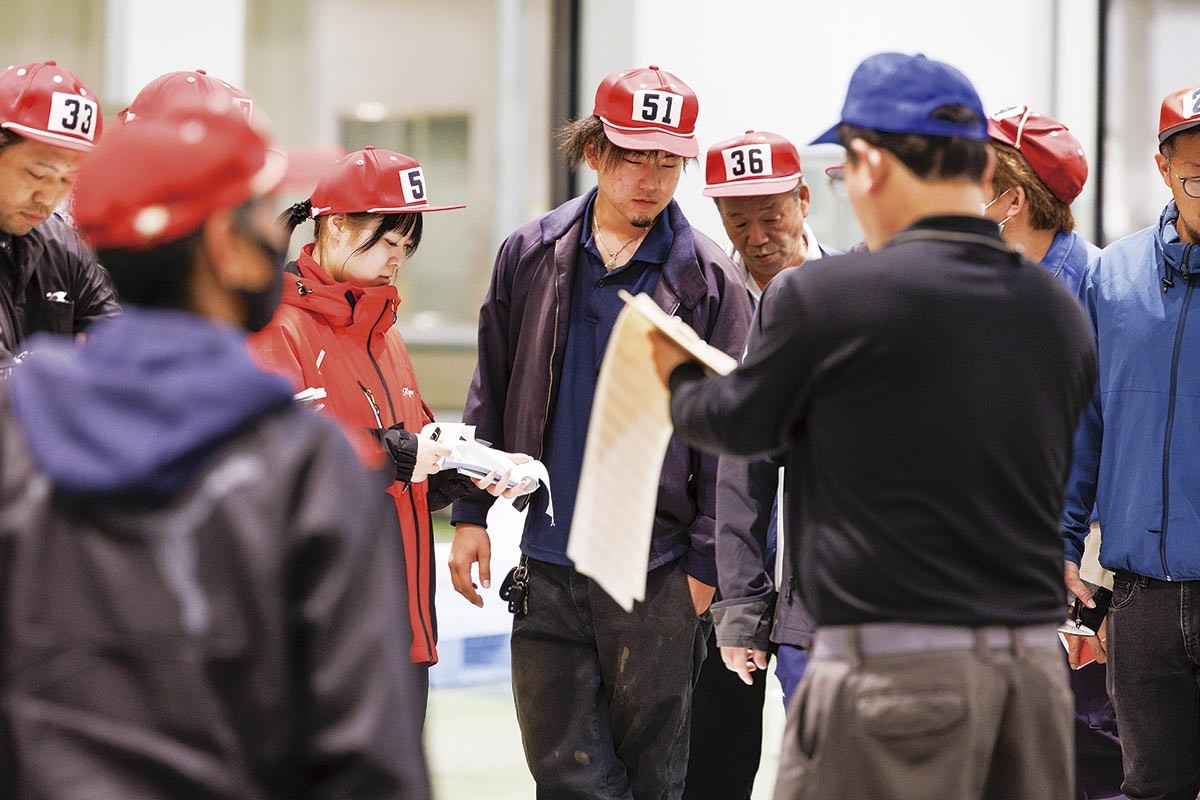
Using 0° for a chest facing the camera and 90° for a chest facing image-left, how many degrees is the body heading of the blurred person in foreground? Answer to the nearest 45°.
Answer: approximately 225°

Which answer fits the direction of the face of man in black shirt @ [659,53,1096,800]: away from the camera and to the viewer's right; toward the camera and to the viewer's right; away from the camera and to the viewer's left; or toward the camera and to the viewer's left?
away from the camera and to the viewer's left

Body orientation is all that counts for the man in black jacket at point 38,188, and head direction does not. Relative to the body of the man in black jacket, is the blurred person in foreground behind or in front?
in front

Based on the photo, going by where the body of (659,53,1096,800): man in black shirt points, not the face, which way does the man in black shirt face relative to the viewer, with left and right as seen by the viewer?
facing away from the viewer and to the left of the viewer

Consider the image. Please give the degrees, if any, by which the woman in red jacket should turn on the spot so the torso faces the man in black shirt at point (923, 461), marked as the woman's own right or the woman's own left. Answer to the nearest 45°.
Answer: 0° — they already face them

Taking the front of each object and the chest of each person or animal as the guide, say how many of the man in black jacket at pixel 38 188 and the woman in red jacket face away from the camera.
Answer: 0

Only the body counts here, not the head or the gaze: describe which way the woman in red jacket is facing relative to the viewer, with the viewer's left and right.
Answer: facing the viewer and to the right of the viewer

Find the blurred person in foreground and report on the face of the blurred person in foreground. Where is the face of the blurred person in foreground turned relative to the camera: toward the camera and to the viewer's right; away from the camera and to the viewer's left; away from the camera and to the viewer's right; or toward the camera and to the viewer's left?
away from the camera and to the viewer's right
